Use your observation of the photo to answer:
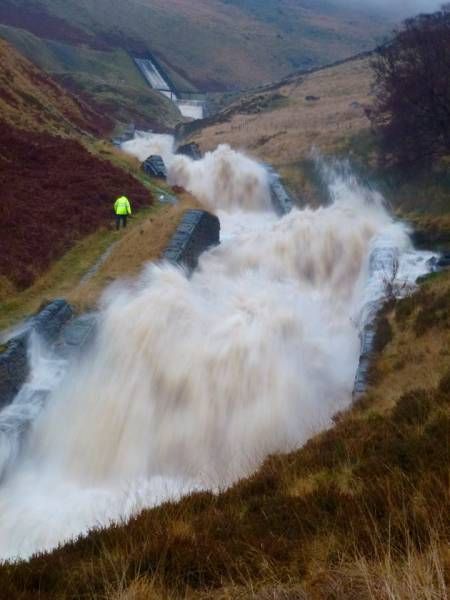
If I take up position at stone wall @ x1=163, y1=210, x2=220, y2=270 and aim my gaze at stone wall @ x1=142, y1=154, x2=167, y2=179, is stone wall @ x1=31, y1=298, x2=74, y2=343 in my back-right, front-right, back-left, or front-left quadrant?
back-left

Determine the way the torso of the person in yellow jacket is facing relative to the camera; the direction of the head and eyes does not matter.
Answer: away from the camera

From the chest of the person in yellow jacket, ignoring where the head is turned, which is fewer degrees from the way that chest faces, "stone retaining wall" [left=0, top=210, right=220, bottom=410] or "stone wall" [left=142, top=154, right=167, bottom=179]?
the stone wall

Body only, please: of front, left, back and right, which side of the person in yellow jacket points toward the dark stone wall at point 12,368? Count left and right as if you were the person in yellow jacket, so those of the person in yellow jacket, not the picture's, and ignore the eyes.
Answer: back

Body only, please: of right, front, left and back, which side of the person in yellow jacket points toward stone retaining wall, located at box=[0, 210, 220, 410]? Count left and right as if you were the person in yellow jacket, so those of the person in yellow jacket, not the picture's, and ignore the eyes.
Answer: back

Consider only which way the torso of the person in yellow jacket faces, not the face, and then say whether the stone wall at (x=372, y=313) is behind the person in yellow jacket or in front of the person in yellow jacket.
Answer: behind

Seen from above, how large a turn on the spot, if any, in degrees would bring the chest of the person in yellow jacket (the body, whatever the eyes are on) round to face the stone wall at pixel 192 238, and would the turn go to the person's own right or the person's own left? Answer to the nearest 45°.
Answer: approximately 135° to the person's own right

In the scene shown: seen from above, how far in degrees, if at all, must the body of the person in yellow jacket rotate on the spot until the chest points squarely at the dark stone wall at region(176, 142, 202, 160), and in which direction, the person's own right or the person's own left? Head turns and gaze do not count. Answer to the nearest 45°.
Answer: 0° — they already face it

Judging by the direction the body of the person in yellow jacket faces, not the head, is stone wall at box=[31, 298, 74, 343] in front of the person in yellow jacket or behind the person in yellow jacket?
behind
